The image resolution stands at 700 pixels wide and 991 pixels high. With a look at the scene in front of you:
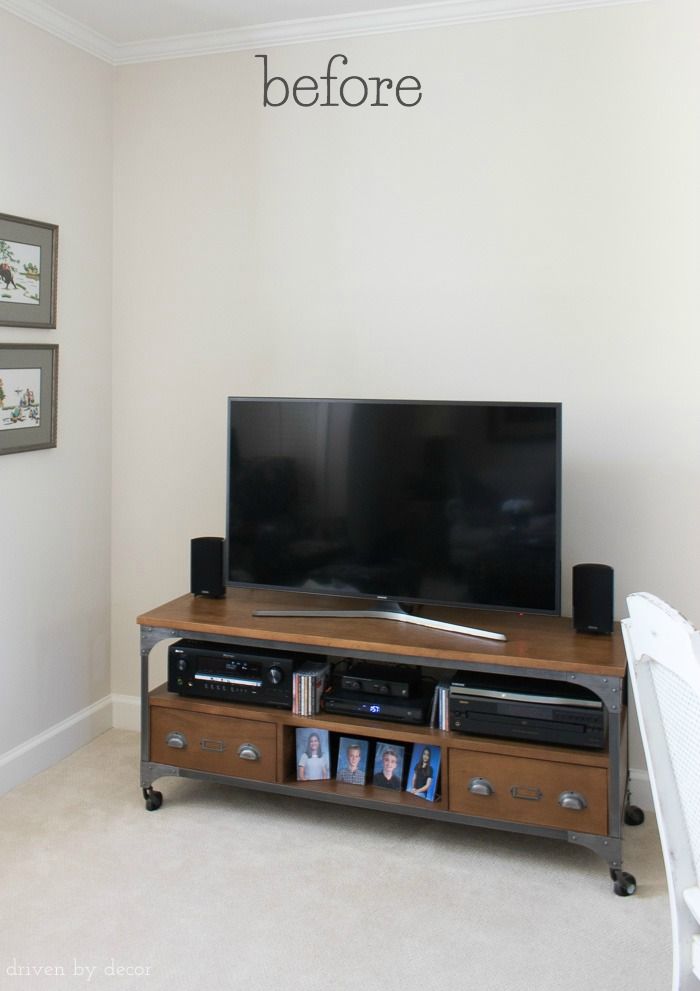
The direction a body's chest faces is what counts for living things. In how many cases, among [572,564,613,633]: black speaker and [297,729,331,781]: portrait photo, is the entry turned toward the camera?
2

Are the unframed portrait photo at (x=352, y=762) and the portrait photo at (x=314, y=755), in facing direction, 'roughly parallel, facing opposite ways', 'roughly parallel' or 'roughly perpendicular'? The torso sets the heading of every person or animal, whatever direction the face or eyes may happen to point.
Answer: roughly parallel

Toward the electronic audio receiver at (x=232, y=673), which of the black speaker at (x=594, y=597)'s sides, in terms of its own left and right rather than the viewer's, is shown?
right

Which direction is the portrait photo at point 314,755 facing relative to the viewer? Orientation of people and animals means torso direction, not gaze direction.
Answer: toward the camera

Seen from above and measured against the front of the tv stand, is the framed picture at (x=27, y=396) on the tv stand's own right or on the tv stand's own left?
on the tv stand's own right

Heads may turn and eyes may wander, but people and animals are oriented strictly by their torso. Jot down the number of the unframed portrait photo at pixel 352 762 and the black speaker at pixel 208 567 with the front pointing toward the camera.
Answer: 2

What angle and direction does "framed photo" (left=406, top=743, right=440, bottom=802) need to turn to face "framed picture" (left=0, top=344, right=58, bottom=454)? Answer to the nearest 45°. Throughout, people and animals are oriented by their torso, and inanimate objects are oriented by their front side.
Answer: approximately 45° to its right

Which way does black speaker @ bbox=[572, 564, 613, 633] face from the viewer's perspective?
toward the camera

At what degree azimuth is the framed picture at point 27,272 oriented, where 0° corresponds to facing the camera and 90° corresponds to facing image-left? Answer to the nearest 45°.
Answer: approximately 315°

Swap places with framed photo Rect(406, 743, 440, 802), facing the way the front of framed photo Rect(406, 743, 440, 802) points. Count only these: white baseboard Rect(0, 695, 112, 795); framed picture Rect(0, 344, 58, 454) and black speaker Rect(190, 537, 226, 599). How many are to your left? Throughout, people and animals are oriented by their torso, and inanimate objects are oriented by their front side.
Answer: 0

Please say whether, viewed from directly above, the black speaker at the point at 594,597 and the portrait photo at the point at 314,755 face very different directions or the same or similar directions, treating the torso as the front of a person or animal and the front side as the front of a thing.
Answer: same or similar directions

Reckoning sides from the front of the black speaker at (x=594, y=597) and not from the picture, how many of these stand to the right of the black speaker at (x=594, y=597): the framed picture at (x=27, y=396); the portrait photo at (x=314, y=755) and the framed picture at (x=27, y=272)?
3

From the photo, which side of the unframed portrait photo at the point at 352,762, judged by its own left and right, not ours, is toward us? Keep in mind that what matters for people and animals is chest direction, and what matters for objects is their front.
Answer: front

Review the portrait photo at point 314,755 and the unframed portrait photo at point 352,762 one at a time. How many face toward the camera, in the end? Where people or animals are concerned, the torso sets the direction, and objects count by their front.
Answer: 2
